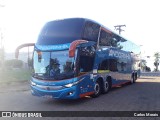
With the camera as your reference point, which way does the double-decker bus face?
facing the viewer and to the left of the viewer
